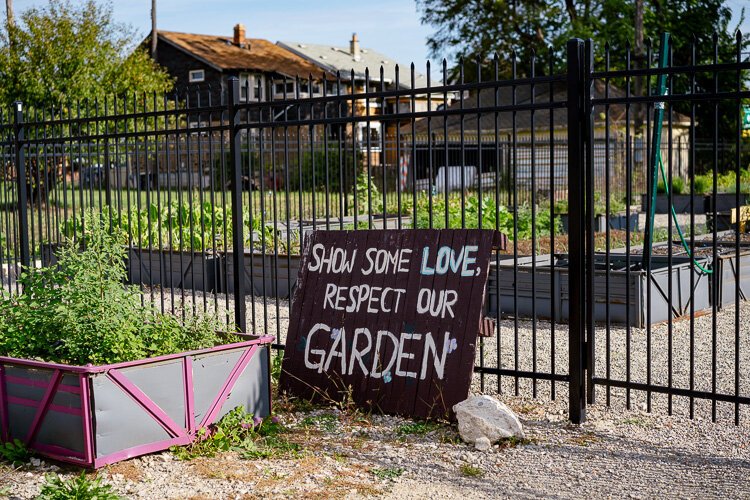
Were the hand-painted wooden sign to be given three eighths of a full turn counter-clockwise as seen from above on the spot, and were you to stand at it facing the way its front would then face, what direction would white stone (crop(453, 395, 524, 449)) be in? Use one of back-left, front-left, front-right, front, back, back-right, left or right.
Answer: right

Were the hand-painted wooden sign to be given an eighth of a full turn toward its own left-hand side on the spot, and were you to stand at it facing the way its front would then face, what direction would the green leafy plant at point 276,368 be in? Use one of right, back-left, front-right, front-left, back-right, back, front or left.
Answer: back

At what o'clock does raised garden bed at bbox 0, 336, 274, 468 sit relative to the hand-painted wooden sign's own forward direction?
The raised garden bed is roughly at 2 o'clock from the hand-painted wooden sign.

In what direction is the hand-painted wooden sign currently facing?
toward the camera

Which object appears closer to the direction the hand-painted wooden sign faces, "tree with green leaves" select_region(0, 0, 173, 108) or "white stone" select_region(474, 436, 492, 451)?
the white stone

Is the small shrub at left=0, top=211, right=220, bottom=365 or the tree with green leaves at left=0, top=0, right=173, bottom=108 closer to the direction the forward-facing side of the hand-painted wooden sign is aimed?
the small shrub

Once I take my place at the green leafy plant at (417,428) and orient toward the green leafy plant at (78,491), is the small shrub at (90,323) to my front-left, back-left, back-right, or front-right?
front-right

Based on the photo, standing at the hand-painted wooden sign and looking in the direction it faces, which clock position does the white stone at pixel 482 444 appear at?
The white stone is roughly at 11 o'clock from the hand-painted wooden sign.

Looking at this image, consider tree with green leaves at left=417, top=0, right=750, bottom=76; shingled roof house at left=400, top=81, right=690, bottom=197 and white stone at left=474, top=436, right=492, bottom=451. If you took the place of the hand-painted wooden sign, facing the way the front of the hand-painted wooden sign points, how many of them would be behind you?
2

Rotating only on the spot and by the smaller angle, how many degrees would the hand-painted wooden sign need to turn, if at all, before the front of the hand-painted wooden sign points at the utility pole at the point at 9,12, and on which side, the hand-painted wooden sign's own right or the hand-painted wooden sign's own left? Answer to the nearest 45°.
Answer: approximately 135° to the hand-painted wooden sign's own right

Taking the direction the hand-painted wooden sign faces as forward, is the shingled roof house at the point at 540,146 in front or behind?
behind

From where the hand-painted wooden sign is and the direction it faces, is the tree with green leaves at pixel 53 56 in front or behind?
behind

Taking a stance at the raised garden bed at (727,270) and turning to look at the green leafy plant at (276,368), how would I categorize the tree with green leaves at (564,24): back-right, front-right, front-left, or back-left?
back-right

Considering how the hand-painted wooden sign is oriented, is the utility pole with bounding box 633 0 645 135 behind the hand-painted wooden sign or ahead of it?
behind

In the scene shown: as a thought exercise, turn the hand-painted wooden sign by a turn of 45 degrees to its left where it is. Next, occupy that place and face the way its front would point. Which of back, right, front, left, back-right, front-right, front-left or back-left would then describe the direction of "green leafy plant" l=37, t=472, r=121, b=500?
right

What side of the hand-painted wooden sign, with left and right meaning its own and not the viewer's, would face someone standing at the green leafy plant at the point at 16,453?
right

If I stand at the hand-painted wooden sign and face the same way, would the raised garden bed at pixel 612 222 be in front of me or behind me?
behind

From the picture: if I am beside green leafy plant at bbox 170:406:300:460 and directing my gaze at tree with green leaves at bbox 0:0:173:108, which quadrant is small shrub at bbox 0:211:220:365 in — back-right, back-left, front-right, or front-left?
front-left

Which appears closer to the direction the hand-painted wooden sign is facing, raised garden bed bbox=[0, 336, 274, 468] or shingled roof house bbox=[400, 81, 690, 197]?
the raised garden bed
